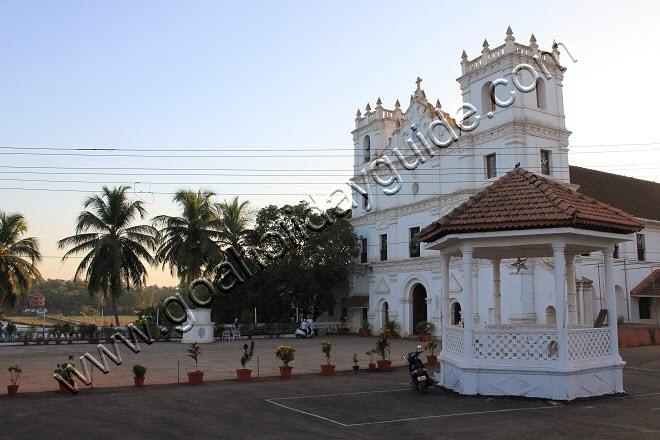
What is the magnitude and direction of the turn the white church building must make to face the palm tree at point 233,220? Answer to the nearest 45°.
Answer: approximately 45° to its right

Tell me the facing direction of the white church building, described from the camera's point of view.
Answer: facing the viewer and to the left of the viewer

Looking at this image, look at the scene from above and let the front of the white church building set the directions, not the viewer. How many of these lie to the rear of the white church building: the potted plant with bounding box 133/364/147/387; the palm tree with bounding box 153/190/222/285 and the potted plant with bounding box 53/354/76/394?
0

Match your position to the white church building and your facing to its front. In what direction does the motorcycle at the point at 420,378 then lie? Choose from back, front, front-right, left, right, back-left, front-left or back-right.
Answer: front-left

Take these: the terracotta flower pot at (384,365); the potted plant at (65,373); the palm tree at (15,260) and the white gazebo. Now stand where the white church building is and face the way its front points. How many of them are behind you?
0

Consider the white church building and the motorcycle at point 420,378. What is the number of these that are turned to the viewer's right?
0

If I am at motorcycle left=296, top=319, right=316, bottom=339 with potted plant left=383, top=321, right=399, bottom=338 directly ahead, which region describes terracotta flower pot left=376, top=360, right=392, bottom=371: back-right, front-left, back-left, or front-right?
front-right

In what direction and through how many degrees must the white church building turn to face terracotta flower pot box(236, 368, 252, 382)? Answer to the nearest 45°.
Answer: approximately 45° to its left

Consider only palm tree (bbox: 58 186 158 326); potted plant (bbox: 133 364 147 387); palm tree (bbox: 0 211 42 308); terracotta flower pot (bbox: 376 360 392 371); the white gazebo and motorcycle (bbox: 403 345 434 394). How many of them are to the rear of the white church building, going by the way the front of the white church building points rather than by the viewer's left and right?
0

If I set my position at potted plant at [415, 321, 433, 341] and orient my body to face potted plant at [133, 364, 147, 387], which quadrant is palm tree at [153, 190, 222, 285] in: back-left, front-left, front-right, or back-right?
back-right
